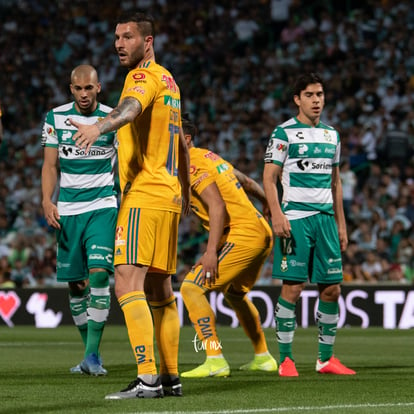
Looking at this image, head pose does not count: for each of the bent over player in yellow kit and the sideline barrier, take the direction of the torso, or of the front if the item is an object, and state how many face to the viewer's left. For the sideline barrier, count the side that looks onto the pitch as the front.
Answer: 1

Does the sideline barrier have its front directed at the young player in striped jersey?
yes

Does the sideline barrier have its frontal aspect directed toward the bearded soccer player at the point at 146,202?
yes

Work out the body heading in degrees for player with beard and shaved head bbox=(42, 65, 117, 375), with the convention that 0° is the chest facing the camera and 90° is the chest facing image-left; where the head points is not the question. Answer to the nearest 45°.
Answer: approximately 0°

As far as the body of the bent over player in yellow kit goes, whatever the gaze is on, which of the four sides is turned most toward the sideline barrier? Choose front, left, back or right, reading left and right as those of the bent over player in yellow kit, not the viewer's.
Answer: right

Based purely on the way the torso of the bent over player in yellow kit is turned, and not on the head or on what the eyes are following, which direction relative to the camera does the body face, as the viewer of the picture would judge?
to the viewer's left

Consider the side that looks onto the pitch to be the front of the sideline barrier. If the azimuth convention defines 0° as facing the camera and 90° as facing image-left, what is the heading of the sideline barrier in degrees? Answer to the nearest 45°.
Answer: approximately 0°

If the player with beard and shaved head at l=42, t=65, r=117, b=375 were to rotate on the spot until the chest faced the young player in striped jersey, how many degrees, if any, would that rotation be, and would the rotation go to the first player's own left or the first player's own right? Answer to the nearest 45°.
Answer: approximately 90° to the first player's own left

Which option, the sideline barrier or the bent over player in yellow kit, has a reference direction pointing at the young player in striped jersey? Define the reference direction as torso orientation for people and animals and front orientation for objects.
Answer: the sideline barrier
